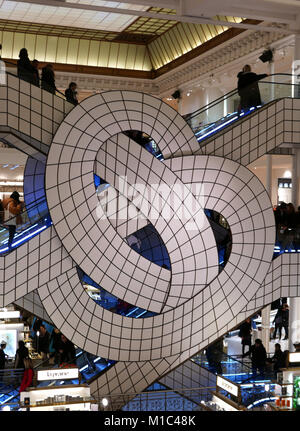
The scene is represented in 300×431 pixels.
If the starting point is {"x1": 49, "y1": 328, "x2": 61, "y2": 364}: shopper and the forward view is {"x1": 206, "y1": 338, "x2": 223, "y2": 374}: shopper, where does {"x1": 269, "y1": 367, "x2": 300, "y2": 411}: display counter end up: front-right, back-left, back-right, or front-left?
front-right

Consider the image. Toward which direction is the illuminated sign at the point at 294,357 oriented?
toward the camera

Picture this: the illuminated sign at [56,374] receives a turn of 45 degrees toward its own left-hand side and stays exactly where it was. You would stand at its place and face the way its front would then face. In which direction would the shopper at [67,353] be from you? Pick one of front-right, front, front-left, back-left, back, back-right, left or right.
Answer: back-left

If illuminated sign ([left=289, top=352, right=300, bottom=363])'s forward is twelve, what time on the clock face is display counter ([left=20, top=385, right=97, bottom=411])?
The display counter is roughly at 2 o'clock from the illuminated sign.

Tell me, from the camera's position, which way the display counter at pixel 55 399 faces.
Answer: facing the viewer

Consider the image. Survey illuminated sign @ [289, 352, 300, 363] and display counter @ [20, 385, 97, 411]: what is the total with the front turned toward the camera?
2

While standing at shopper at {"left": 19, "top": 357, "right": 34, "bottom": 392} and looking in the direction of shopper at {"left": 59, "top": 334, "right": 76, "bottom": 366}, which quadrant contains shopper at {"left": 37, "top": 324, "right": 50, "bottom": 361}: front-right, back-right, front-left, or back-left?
front-left

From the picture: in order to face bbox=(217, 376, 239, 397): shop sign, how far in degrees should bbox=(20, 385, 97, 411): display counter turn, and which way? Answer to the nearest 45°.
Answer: approximately 90° to its left

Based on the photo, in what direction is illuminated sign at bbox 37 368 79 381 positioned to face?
toward the camera

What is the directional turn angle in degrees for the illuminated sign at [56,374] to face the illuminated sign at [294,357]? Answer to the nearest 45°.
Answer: approximately 90° to its left

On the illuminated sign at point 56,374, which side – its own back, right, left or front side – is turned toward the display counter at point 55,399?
front

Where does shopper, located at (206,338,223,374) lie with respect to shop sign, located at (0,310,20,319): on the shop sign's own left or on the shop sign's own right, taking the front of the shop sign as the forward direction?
on the shop sign's own left
